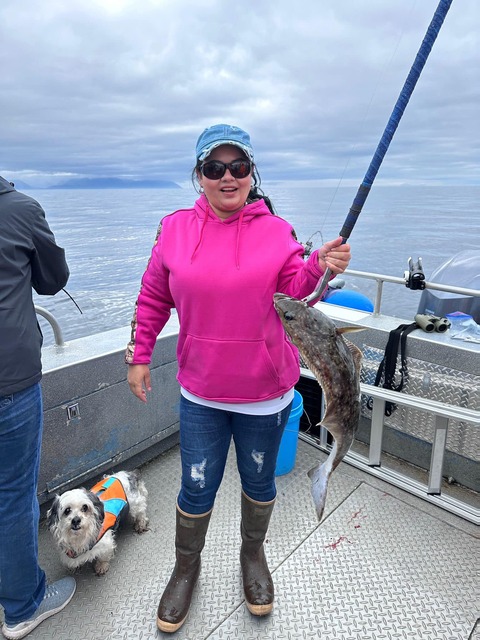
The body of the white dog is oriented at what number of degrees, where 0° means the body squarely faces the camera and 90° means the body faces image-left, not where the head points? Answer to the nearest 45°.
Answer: approximately 45°

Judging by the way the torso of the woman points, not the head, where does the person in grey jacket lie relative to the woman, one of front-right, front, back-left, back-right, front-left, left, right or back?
right

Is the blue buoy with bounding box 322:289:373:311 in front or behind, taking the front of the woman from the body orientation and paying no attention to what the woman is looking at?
behind

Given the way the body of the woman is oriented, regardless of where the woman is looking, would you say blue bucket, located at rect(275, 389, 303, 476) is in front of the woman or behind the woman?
behind

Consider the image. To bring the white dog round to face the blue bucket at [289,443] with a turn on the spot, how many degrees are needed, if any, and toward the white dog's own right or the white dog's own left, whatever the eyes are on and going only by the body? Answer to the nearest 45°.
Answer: approximately 135° to the white dog's own left

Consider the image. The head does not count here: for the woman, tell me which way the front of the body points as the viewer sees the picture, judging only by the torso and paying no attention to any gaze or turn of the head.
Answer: toward the camera

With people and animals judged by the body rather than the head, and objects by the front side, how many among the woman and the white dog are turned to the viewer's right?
0
